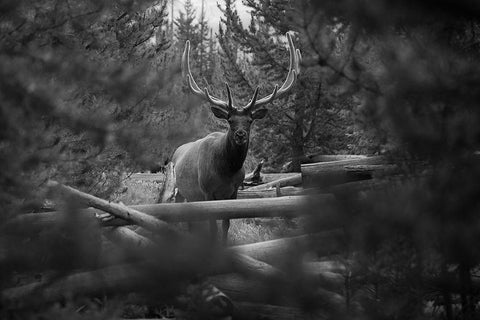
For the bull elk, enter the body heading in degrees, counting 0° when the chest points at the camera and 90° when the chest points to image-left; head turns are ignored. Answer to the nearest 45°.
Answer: approximately 315°

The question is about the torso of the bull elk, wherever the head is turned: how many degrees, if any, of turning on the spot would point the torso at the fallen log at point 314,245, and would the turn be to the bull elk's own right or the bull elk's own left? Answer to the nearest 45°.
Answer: approximately 45° to the bull elk's own right

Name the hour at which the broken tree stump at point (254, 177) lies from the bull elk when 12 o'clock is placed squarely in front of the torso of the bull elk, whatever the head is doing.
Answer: The broken tree stump is roughly at 8 o'clock from the bull elk.

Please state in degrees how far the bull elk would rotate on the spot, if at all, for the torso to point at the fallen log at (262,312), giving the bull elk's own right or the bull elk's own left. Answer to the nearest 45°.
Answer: approximately 45° to the bull elk's own right
